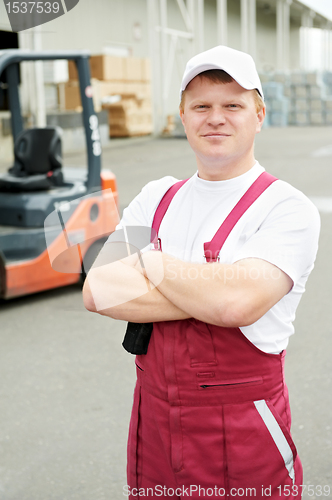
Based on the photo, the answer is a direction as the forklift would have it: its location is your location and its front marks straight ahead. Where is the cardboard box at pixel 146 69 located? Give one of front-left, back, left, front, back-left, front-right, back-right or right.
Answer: back-right

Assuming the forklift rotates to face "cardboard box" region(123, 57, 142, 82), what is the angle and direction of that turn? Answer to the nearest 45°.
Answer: approximately 135° to its right

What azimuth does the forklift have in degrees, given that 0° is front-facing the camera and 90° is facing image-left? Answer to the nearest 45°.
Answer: approximately 45°

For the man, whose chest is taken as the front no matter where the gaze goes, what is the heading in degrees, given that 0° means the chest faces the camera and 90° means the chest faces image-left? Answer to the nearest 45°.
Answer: approximately 45°

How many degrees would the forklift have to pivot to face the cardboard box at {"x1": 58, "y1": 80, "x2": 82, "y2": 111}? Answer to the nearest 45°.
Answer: approximately 135° to its right

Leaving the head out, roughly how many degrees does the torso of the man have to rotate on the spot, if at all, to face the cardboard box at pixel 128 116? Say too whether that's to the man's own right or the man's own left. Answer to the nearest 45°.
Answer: approximately 135° to the man's own right

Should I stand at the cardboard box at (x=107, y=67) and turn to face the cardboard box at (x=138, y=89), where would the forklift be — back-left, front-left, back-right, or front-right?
back-right

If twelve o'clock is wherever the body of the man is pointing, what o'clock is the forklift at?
The forklift is roughly at 4 o'clock from the man.
